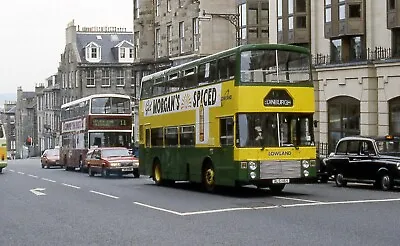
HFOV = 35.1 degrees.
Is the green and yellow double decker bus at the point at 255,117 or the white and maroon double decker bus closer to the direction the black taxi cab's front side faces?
the green and yellow double decker bus

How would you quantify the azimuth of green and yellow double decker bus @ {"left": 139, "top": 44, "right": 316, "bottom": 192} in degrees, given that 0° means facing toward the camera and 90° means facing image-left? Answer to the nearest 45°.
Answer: approximately 315°

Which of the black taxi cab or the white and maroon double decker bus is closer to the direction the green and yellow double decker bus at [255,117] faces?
the black taxi cab

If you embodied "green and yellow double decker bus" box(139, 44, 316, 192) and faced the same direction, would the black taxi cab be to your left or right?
on your left

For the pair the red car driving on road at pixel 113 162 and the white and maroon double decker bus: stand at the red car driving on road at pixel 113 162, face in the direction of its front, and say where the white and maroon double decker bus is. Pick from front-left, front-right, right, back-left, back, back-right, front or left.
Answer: back-left

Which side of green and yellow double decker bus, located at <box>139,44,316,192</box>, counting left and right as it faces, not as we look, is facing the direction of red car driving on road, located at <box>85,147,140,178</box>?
back
